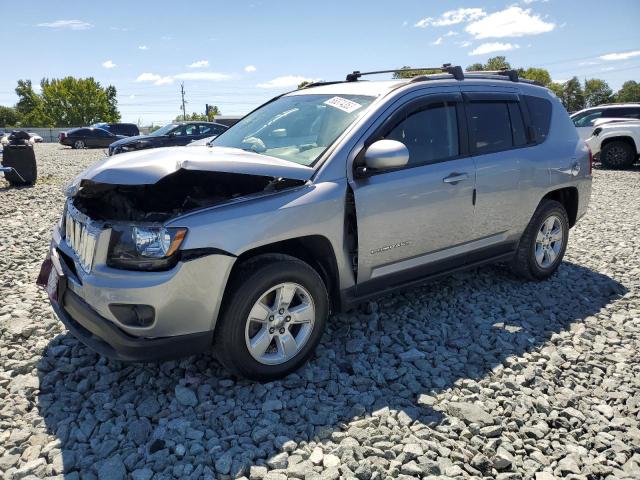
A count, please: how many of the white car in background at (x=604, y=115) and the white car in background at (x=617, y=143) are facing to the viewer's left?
2

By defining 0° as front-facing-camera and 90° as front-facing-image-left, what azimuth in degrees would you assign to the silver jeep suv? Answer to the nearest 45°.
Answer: approximately 45°

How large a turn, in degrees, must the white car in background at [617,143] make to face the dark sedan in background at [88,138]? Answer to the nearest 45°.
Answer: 0° — it already faces it

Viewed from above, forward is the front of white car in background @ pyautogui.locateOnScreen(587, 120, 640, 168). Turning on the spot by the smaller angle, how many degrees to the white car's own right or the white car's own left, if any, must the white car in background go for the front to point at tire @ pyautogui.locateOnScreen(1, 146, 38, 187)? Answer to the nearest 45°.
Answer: approximately 45° to the white car's own left

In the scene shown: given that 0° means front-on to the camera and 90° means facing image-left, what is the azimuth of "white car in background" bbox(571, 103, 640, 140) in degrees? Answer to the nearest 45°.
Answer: approximately 90°

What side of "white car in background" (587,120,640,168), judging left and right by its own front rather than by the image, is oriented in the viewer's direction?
left

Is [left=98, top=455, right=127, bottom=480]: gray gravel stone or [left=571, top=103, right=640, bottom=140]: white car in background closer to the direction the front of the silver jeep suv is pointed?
the gray gravel stone

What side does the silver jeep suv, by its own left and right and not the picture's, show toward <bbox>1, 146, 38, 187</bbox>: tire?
right

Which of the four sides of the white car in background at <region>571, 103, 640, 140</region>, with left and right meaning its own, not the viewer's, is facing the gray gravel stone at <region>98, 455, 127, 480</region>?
left

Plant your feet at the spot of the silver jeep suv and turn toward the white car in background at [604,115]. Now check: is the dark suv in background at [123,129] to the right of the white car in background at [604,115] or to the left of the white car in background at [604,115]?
left
